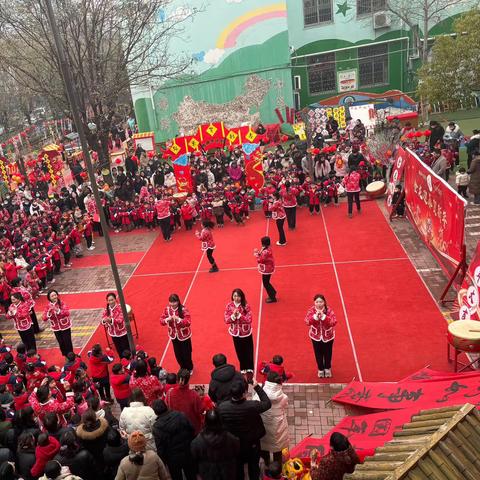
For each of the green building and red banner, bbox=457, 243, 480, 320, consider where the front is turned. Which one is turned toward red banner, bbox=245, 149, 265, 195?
the green building

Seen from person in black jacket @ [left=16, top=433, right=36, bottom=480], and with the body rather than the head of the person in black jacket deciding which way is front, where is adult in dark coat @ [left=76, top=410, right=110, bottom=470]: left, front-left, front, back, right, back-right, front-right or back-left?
back-right

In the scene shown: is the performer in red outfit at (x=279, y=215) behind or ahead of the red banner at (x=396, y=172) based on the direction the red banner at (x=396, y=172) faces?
ahead

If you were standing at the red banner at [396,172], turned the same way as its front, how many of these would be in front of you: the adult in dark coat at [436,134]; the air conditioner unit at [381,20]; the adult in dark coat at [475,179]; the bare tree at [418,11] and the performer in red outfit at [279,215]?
1

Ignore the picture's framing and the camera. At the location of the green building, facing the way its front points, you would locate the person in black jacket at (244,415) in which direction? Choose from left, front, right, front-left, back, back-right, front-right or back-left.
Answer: front

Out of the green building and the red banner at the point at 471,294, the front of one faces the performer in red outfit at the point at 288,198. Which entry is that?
the green building

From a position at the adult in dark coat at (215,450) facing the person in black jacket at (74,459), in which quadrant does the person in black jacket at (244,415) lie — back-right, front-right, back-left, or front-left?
back-right

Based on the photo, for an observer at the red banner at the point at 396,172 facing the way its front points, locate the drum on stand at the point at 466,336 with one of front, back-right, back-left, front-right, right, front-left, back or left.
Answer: front-left

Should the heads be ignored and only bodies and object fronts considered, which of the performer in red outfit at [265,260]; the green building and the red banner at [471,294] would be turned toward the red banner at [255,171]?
the green building

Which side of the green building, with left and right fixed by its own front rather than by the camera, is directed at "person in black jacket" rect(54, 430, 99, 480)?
front

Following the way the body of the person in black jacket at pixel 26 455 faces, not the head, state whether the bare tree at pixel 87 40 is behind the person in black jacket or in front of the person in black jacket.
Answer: in front

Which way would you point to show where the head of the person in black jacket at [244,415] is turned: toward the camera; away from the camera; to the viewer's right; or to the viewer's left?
away from the camera

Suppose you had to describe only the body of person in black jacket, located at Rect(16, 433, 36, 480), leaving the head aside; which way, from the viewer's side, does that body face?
away from the camera

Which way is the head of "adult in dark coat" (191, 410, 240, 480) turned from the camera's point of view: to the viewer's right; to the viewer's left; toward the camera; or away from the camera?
away from the camera
